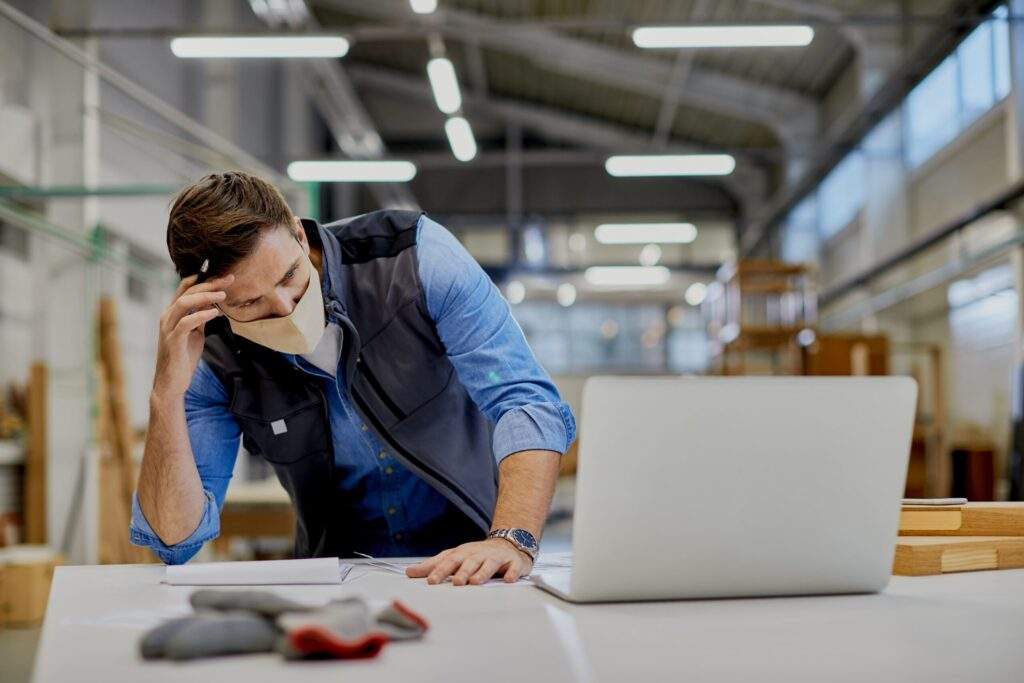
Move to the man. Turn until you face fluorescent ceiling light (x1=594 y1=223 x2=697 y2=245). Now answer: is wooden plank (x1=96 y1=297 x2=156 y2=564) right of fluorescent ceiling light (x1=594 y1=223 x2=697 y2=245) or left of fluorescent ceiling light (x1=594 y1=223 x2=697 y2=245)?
left

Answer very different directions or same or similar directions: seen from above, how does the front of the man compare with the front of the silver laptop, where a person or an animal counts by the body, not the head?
very different directions

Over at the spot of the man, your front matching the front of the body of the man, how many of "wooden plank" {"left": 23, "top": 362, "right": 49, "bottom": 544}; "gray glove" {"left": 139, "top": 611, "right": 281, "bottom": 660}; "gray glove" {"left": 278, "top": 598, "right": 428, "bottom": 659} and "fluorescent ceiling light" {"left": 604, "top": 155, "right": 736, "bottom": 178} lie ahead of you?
2

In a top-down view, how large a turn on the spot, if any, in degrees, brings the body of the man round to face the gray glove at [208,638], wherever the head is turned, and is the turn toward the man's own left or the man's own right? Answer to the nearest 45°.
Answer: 0° — they already face it

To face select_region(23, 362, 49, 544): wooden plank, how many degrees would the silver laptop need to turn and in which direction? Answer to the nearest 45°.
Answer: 0° — it already faces it

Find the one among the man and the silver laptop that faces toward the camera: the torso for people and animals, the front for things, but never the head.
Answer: the man

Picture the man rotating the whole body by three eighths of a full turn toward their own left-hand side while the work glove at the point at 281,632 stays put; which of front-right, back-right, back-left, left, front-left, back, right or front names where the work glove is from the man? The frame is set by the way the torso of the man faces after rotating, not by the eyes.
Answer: back-right

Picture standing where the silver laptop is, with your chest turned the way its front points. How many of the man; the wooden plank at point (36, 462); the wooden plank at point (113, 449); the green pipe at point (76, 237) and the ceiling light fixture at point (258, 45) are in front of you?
5

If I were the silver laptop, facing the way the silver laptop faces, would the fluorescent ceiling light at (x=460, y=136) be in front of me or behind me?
in front

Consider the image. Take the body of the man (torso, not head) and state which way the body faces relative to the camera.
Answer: toward the camera

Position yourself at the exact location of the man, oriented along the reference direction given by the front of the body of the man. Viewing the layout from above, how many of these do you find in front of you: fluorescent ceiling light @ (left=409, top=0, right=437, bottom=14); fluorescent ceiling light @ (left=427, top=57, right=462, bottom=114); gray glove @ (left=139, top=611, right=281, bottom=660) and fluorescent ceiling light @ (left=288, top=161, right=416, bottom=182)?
1

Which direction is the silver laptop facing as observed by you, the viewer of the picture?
facing away from the viewer and to the left of the viewer

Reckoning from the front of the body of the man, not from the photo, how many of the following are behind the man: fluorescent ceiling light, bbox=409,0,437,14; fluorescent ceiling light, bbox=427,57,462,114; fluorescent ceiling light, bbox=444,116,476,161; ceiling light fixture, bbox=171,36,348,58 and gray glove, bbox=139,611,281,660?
4

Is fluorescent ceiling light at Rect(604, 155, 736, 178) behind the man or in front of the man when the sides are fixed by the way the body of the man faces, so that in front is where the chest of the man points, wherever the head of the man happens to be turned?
behind

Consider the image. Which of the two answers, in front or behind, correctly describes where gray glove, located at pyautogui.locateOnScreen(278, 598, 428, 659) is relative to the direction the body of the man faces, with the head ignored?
in front

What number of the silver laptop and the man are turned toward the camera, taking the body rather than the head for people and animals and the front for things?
1
